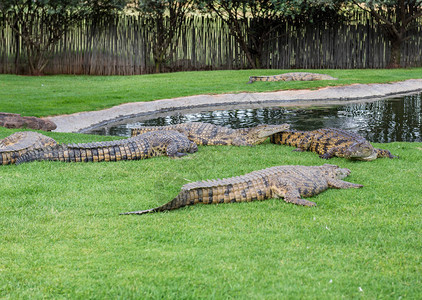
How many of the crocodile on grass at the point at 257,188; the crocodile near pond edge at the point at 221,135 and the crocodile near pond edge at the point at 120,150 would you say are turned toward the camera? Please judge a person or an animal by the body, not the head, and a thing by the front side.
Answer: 0

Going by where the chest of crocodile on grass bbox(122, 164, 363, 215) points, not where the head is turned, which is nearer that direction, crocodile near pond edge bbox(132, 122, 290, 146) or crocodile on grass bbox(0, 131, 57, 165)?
the crocodile near pond edge

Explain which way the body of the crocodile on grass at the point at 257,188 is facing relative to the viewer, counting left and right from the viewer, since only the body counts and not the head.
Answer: facing away from the viewer and to the right of the viewer

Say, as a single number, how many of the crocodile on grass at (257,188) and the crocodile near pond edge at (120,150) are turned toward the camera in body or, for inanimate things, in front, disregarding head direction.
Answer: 0

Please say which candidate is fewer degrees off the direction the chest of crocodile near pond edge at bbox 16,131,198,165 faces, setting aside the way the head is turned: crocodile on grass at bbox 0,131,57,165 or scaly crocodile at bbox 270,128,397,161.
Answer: the scaly crocodile

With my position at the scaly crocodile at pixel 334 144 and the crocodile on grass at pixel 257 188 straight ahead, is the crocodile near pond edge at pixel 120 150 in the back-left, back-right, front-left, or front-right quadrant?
front-right

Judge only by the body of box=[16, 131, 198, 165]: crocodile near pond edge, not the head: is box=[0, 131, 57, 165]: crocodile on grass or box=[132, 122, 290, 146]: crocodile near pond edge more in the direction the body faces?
the crocodile near pond edge

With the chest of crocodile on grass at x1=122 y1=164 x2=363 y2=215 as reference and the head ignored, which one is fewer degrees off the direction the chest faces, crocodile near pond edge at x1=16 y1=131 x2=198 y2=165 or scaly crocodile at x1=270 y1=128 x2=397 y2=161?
the scaly crocodile

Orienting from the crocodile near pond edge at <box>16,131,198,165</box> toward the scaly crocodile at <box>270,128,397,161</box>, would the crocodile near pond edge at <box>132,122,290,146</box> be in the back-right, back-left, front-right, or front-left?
front-left

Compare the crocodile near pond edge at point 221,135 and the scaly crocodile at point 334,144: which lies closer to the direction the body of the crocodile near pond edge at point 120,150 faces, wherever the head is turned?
the crocodile near pond edge

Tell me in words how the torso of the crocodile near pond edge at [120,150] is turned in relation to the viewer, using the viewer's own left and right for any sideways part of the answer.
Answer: facing away from the viewer and to the right of the viewer

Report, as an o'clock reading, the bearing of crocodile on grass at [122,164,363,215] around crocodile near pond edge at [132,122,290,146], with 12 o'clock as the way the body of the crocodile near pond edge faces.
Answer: The crocodile on grass is roughly at 3 o'clock from the crocodile near pond edge.

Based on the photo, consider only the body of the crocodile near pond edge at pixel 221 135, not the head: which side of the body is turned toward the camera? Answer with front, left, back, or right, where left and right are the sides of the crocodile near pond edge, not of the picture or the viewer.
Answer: right
